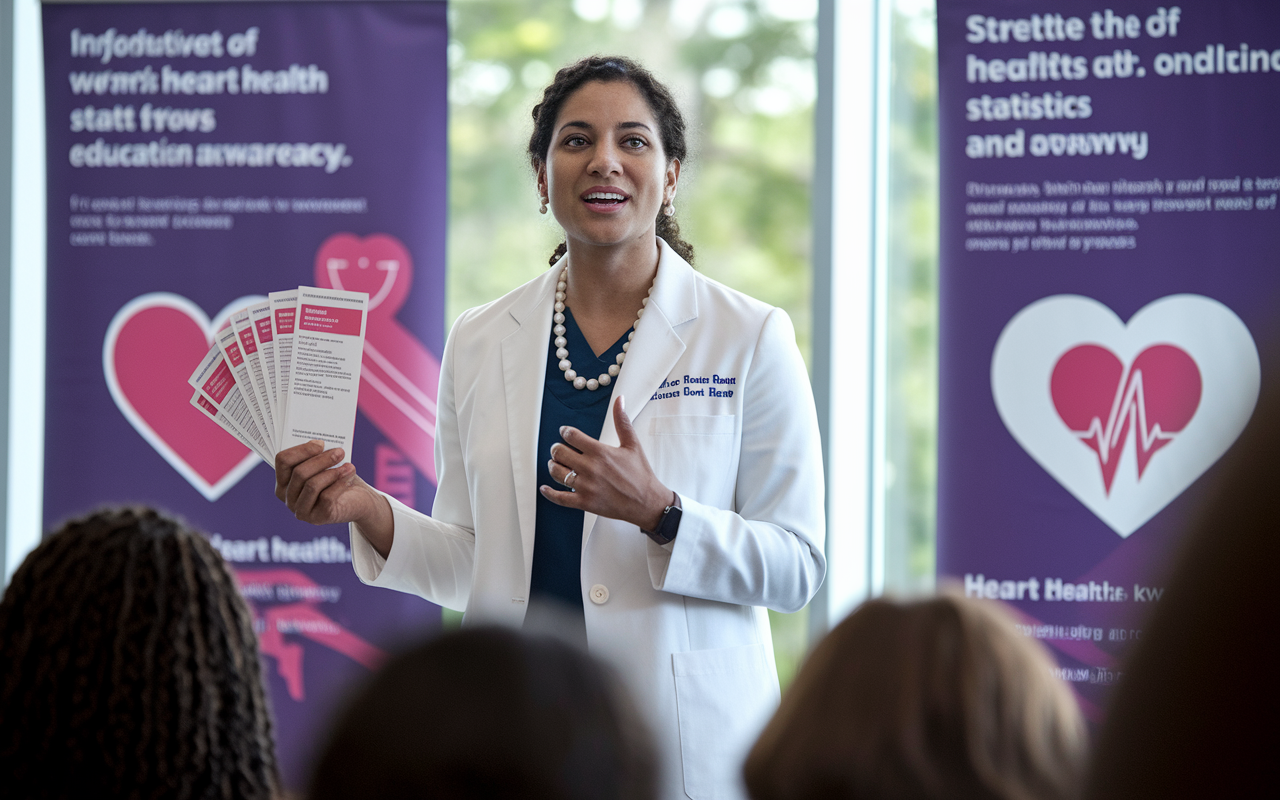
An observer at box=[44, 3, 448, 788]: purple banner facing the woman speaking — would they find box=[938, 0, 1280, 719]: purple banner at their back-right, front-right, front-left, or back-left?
front-left

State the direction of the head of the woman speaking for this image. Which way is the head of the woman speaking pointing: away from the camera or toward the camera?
toward the camera

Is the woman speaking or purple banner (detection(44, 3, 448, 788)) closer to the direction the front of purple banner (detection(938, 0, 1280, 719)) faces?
the woman speaking

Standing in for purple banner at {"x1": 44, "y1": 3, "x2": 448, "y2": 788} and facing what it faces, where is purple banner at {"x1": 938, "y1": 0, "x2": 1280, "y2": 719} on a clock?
purple banner at {"x1": 938, "y1": 0, "x2": 1280, "y2": 719} is roughly at 10 o'clock from purple banner at {"x1": 44, "y1": 3, "x2": 448, "y2": 788}.

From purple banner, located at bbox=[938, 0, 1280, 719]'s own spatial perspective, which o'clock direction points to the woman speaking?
The woman speaking is roughly at 1 o'clock from the purple banner.

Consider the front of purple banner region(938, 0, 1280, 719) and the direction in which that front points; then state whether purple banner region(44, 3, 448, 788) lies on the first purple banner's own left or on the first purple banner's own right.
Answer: on the first purple banner's own right

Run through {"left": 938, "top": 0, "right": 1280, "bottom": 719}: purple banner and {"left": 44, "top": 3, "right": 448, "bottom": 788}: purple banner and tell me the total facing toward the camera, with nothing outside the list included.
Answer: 2

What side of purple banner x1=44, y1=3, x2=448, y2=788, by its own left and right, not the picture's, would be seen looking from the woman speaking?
front

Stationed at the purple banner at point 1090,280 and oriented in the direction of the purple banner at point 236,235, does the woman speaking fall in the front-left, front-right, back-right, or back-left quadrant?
front-left

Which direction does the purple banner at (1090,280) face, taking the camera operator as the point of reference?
facing the viewer

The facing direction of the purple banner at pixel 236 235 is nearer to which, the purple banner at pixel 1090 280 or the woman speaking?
the woman speaking
